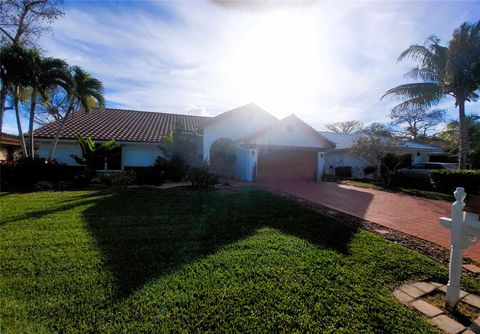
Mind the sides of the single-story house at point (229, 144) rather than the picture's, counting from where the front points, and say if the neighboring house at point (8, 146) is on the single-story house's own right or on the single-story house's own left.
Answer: on the single-story house's own right

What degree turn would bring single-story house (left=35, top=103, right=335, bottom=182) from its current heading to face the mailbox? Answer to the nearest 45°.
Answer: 0° — it already faces it

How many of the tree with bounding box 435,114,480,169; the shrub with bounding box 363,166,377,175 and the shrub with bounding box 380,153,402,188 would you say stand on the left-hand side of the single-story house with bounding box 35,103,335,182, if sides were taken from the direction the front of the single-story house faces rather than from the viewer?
3

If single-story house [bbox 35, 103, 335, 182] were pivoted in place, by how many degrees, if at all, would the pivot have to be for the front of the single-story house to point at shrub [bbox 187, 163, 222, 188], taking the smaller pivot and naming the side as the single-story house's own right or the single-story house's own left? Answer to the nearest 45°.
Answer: approximately 45° to the single-story house's own right

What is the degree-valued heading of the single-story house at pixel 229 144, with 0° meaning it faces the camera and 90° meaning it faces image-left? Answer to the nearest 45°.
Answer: approximately 0°

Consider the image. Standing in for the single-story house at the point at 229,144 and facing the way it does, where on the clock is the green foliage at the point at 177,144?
The green foliage is roughly at 2 o'clock from the single-story house.

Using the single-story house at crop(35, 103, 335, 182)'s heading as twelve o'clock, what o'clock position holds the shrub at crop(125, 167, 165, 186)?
The shrub is roughly at 2 o'clock from the single-story house.

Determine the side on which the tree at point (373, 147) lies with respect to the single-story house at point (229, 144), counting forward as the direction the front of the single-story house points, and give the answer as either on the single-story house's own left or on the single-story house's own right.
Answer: on the single-story house's own left

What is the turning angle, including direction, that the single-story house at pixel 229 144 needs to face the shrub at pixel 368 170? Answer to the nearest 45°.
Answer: approximately 90° to its left

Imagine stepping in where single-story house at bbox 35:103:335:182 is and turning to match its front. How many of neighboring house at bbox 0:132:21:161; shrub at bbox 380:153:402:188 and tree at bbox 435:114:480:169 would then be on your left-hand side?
2

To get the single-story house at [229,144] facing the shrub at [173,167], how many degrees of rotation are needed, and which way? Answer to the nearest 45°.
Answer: approximately 45° to its right

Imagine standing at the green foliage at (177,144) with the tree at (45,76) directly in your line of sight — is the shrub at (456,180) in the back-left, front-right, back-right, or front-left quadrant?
back-left

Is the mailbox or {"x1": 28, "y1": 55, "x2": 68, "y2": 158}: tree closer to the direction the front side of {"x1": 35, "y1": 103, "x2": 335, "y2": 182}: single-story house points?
the mailbox
